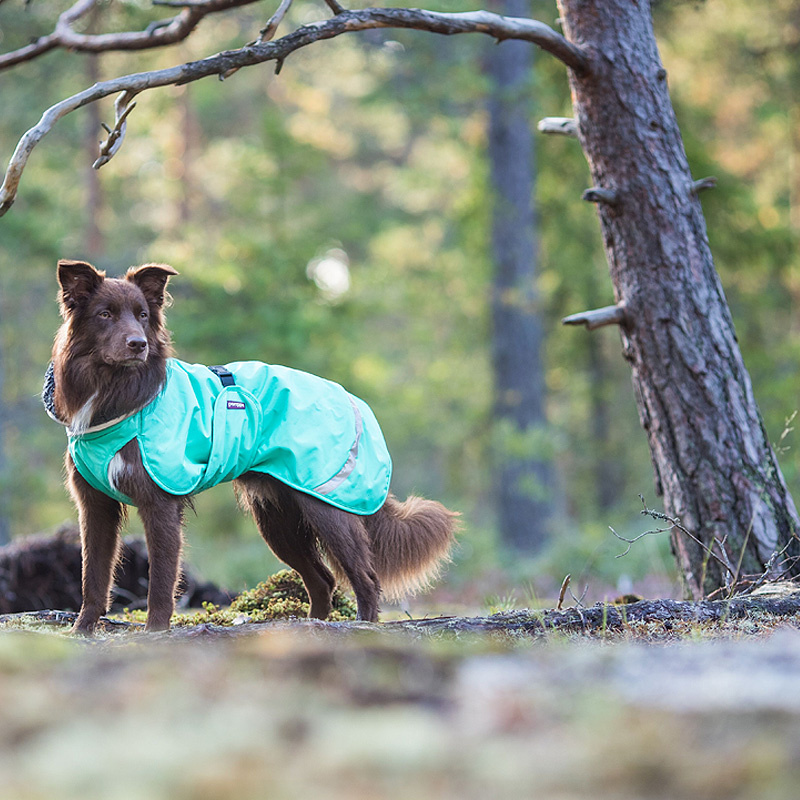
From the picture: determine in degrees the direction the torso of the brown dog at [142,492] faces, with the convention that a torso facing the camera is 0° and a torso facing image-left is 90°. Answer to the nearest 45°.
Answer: approximately 45°

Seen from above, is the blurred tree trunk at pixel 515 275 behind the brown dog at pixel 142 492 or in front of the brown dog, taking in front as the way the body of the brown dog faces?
behind
